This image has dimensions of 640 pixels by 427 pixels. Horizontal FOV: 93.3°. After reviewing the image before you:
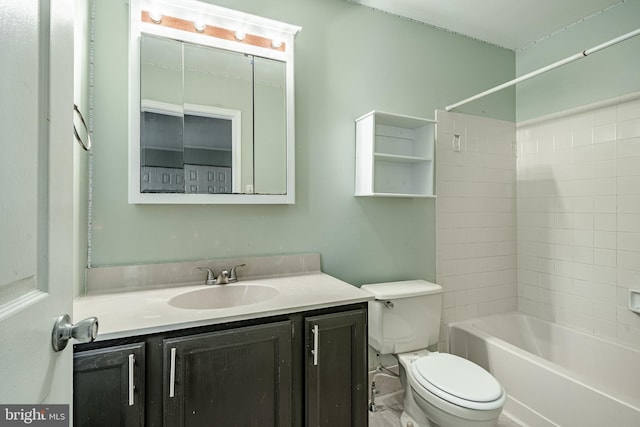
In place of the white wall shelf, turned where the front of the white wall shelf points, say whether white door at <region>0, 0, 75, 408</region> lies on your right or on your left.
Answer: on your right

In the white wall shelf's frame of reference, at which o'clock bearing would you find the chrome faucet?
The chrome faucet is roughly at 3 o'clock from the white wall shelf.

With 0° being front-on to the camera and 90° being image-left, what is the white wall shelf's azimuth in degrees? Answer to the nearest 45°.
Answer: approximately 315°

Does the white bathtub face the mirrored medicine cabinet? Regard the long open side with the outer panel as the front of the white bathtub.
yes

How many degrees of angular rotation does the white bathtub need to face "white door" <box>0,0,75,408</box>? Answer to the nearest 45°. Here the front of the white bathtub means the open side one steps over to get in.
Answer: approximately 45° to its left

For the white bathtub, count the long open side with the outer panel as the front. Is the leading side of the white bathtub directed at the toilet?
yes

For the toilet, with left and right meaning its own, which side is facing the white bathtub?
left

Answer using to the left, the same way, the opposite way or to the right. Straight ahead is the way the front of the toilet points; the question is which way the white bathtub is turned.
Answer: to the right

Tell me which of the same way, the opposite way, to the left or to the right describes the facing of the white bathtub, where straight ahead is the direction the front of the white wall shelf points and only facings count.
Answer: to the right
